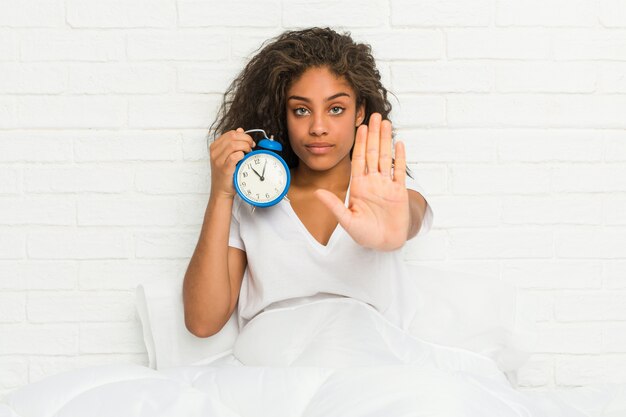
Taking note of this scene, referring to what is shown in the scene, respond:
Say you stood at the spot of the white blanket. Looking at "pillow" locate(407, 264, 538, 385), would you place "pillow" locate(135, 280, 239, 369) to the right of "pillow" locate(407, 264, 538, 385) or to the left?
left

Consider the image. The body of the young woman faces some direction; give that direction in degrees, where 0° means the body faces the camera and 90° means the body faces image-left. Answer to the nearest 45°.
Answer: approximately 0°
